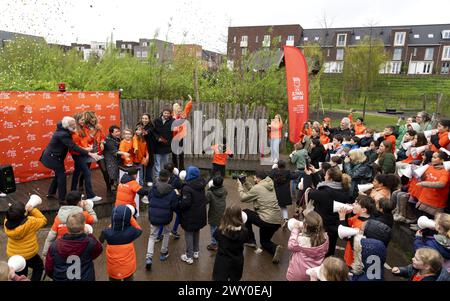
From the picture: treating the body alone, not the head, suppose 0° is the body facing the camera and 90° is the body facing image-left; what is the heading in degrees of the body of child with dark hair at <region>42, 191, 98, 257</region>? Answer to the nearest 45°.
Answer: approximately 225°

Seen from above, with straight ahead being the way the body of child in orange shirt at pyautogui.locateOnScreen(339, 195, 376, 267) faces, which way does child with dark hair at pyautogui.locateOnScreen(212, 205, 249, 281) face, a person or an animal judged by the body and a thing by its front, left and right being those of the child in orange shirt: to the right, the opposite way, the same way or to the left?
to the right

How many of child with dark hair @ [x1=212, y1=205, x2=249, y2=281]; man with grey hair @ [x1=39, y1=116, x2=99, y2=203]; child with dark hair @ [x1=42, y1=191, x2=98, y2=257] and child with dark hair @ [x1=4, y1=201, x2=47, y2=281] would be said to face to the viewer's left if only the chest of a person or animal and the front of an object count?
0

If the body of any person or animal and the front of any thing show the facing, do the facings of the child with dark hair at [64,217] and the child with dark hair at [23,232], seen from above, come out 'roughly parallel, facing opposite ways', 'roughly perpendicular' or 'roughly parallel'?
roughly parallel

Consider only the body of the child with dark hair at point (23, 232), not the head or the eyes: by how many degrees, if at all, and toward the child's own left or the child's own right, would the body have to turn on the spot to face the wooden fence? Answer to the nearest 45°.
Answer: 0° — they already face it

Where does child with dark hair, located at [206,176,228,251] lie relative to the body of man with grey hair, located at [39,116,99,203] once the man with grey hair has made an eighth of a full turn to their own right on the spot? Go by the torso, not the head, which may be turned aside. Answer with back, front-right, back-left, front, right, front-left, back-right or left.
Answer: front

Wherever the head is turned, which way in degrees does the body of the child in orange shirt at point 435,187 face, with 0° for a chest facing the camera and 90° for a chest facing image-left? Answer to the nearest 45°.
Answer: approximately 45°

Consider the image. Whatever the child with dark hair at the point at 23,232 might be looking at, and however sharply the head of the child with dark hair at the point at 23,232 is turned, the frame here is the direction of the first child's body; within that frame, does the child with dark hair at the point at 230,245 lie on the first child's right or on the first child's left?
on the first child's right

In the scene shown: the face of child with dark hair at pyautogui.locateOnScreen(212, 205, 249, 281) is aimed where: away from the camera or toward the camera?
away from the camera

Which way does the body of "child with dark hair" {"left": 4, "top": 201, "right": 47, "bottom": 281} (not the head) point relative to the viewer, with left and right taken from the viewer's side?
facing away from the viewer and to the right of the viewer

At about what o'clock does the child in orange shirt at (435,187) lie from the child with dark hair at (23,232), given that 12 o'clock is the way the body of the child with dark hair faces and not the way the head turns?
The child in orange shirt is roughly at 2 o'clock from the child with dark hair.

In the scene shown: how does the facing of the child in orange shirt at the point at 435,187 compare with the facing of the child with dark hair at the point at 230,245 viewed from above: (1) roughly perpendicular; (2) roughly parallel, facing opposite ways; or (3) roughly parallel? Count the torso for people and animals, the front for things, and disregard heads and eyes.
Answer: roughly perpendicular

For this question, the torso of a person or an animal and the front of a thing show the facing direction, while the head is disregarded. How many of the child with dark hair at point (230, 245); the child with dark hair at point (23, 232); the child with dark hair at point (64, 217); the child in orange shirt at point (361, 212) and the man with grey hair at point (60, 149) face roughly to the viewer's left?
1

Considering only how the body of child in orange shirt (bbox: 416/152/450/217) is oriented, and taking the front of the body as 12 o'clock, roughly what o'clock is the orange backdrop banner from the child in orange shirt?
The orange backdrop banner is roughly at 1 o'clock from the child in orange shirt.

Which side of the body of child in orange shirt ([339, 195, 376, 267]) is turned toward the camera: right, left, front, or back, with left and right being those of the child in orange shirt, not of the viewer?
left

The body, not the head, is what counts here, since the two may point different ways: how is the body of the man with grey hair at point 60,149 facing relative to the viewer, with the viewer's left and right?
facing to the right of the viewer

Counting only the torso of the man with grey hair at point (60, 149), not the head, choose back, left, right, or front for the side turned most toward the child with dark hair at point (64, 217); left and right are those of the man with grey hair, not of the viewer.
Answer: right

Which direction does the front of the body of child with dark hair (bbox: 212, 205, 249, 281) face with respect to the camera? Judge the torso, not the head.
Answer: away from the camera
